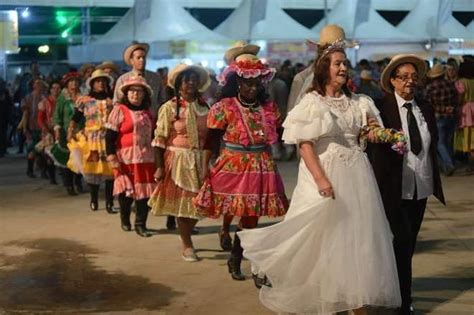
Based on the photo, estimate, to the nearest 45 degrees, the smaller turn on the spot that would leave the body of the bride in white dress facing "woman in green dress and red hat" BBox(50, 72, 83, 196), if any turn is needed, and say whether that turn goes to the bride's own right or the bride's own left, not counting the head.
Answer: approximately 180°

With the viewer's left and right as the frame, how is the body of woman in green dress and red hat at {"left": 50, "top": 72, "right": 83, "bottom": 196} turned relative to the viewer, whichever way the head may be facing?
facing the viewer and to the right of the viewer

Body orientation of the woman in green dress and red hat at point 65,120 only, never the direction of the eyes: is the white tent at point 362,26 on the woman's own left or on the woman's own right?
on the woman's own left

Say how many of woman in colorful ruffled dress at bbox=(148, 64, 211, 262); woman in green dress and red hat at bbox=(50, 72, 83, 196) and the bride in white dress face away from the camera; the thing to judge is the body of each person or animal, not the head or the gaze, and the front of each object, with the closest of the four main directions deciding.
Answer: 0

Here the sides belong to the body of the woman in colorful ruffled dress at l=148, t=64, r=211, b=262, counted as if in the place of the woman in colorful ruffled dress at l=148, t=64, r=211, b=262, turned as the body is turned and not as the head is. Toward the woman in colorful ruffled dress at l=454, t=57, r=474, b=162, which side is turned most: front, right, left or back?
left

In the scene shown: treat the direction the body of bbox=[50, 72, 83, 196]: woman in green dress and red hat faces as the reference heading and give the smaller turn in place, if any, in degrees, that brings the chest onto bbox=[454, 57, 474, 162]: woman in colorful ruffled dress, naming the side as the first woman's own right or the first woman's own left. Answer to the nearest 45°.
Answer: approximately 45° to the first woman's own left

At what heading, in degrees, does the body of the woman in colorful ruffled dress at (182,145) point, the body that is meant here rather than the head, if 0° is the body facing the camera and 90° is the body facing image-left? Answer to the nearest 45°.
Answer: approximately 315°

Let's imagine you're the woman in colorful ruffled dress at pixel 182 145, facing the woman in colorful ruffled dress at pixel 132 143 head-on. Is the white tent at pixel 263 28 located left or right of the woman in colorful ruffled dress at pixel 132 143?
right

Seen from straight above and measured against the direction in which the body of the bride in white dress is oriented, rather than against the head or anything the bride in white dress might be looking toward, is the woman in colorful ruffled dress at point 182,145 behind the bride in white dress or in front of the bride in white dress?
behind
